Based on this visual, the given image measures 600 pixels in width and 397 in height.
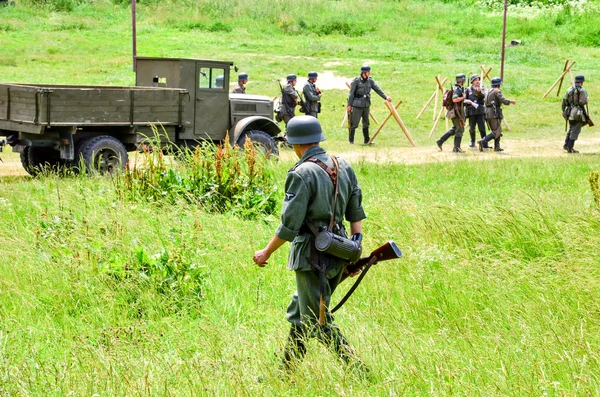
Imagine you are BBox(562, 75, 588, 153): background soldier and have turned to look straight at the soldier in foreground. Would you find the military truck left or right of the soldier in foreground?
right

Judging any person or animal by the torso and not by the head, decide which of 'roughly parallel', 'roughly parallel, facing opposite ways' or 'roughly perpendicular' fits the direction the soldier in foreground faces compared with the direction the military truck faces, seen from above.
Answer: roughly perpendicular

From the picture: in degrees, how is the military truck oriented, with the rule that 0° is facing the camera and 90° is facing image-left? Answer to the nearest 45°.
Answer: approximately 225°

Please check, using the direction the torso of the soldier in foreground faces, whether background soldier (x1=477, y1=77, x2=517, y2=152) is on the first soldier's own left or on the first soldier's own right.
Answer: on the first soldier's own right

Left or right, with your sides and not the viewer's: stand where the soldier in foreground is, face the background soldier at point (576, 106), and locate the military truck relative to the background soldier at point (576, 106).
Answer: left

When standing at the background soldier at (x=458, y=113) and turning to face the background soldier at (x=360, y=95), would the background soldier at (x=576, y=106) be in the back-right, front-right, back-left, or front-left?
back-right
